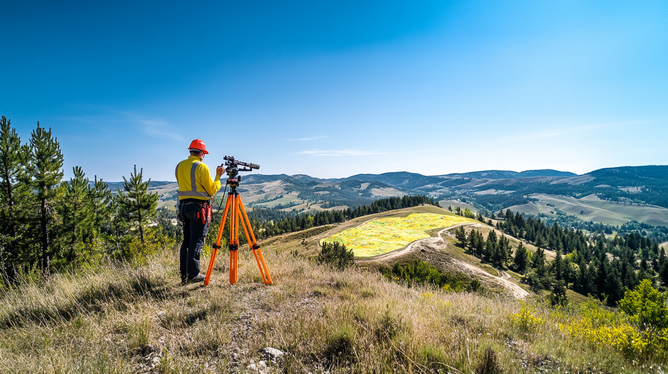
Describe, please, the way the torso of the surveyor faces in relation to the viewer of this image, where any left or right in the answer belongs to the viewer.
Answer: facing away from the viewer and to the right of the viewer

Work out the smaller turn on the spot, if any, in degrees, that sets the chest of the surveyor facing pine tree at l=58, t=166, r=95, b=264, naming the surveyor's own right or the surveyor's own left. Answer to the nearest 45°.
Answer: approximately 45° to the surveyor's own left

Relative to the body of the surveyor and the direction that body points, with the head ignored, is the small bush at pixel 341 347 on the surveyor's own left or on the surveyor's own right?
on the surveyor's own right

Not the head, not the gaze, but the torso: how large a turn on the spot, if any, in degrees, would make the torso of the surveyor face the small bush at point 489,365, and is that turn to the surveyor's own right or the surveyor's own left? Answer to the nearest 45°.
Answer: approximately 90° to the surveyor's own right

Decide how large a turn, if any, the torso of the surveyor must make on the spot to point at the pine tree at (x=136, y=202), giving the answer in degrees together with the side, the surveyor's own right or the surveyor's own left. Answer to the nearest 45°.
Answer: approximately 45° to the surveyor's own left

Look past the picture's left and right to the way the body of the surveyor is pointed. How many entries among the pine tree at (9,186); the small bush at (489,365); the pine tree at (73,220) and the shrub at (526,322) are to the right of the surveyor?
2

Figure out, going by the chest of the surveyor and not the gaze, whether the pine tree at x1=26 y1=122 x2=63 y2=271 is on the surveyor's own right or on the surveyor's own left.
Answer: on the surveyor's own left

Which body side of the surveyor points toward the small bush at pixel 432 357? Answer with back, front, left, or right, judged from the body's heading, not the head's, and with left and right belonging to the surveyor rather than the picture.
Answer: right

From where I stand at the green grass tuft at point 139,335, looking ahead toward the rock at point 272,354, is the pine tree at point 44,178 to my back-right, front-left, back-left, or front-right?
back-left

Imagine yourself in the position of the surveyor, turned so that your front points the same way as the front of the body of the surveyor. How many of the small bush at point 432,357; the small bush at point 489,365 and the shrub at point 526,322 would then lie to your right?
3

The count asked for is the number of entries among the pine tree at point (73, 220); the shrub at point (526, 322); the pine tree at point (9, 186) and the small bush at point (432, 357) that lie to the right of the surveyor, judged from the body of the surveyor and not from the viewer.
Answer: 2

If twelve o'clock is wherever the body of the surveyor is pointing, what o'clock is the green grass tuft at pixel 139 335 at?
The green grass tuft is roughly at 5 o'clock from the surveyor.

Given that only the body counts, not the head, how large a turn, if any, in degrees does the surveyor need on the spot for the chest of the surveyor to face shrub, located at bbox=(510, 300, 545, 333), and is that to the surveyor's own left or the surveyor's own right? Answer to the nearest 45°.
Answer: approximately 90° to the surveyor's own right

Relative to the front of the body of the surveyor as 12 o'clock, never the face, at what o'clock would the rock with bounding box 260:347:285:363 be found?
The rock is roughly at 4 o'clock from the surveyor.

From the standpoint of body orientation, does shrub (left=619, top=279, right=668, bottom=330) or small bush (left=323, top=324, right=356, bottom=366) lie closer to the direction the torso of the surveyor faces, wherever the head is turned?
the shrub

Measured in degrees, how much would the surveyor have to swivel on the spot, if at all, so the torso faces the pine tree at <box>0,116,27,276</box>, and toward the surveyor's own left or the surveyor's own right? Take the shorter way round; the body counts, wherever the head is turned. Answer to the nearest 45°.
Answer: approximately 90° to the surveyor's own left
